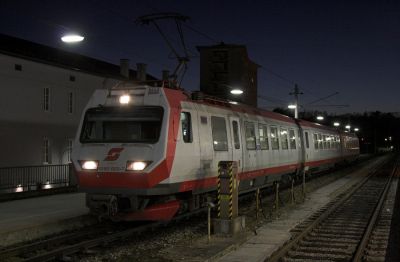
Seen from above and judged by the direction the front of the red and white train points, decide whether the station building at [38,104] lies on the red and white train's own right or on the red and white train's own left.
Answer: on the red and white train's own right

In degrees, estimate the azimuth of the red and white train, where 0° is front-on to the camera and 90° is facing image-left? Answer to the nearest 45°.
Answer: approximately 45°

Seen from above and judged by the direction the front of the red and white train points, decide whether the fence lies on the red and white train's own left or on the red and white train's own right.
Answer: on the red and white train's own right
